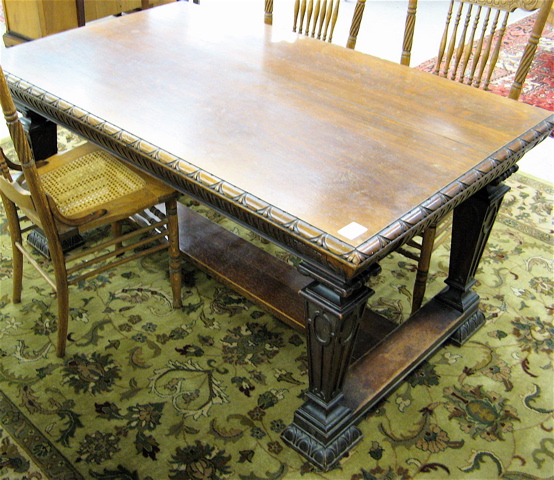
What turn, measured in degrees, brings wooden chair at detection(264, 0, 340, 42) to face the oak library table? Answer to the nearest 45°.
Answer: approximately 45° to its left

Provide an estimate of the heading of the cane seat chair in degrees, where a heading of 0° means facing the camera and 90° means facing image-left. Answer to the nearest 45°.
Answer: approximately 225°

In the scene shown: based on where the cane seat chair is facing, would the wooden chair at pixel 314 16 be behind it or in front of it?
in front

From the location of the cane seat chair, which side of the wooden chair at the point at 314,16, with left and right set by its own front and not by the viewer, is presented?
front

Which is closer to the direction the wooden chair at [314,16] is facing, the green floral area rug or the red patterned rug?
the green floral area rug

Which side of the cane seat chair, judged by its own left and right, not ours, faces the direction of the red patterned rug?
front

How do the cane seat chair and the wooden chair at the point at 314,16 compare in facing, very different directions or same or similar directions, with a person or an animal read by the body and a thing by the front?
very different directions
